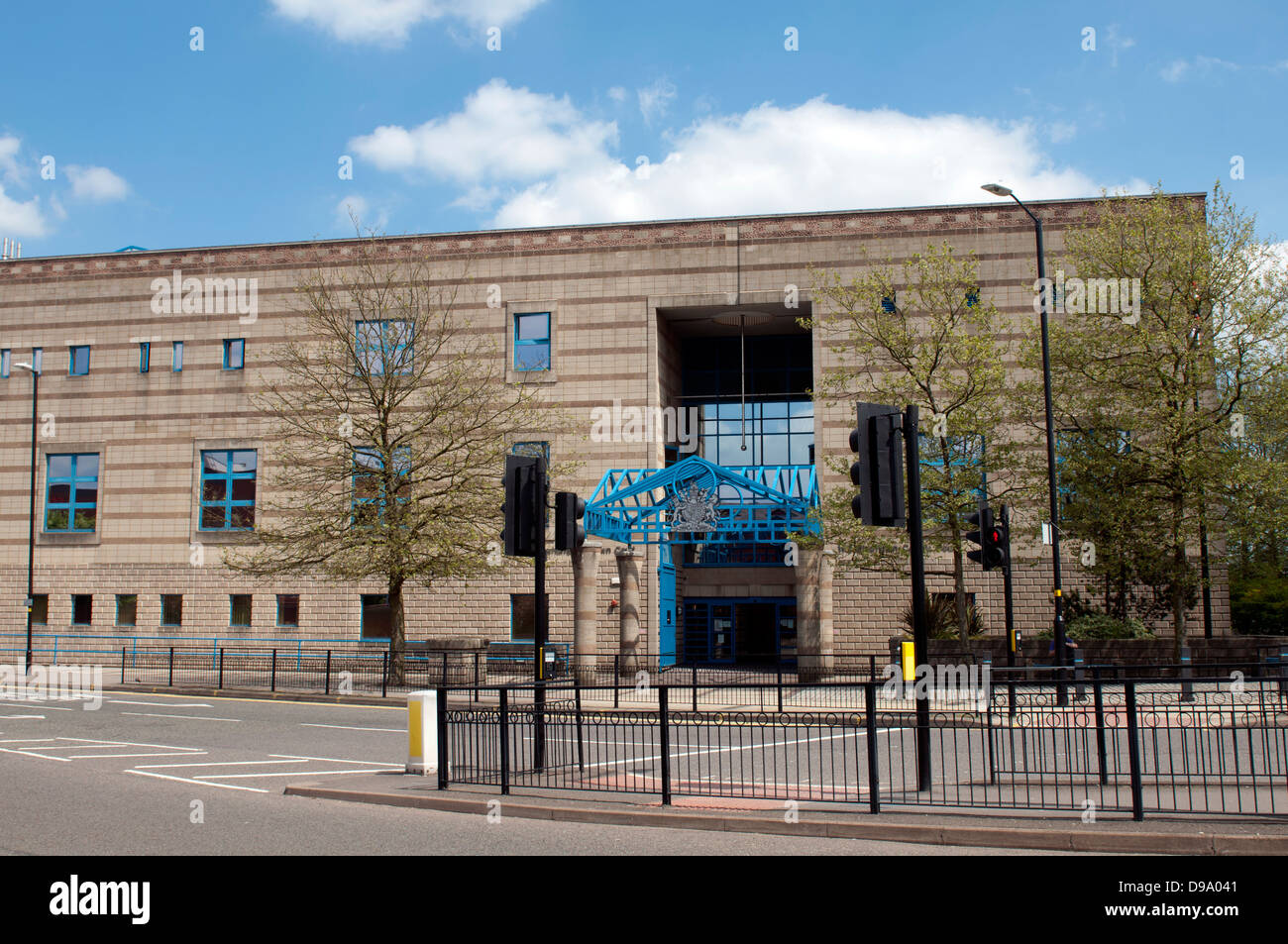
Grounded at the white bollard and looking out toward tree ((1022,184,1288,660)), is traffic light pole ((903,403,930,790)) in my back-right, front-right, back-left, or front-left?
front-right

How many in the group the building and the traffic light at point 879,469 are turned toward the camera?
1

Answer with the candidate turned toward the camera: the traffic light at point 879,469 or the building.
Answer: the building

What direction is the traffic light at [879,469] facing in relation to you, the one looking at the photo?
facing away from the viewer and to the left of the viewer

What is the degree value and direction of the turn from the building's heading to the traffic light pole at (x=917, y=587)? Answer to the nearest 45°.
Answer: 0° — it already faces it

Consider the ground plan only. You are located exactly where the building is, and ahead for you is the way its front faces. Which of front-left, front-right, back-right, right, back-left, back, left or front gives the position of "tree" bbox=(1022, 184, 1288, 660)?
front-left

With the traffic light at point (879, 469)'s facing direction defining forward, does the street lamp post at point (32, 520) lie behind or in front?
in front

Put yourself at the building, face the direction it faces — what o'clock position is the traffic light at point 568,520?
The traffic light is roughly at 12 o'clock from the building.

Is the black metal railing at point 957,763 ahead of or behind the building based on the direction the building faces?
ahead

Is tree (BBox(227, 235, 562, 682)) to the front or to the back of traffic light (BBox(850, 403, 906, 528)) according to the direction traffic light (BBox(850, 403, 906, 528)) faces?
to the front

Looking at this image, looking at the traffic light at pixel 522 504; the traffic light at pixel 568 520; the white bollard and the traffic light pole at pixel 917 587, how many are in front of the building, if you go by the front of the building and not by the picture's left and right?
4

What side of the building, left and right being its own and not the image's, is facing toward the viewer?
front

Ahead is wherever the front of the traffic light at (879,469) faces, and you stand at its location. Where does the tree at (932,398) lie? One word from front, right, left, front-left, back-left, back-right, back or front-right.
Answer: front-right
